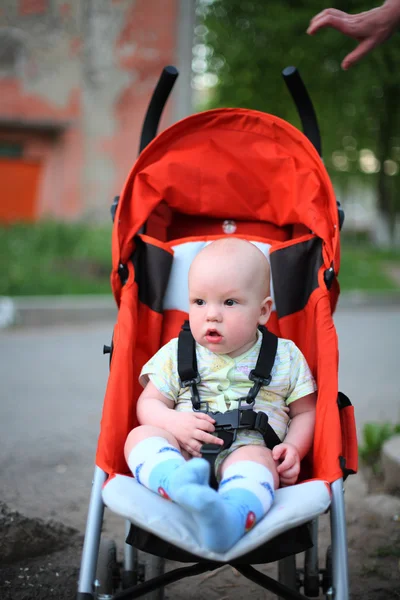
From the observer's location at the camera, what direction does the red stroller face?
facing the viewer

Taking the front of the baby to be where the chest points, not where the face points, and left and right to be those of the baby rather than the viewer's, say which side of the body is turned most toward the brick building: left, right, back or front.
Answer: back

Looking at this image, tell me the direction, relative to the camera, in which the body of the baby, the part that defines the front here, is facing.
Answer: toward the camera

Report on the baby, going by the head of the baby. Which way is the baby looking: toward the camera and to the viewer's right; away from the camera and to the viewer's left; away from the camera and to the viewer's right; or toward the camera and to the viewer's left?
toward the camera and to the viewer's left
